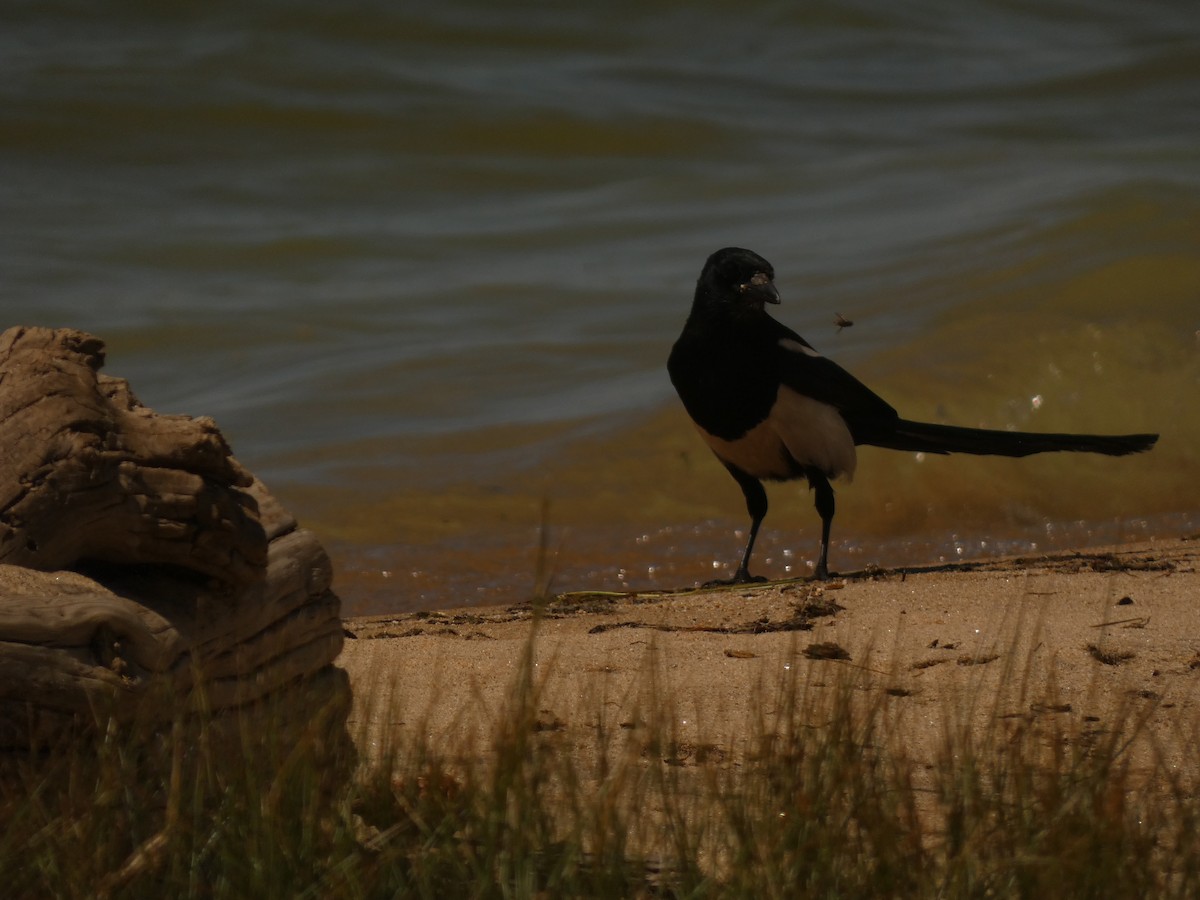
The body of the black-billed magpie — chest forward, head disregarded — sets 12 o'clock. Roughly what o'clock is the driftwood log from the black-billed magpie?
The driftwood log is roughly at 11 o'clock from the black-billed magpie.

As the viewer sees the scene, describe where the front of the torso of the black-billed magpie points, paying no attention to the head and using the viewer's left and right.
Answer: facing the viewer and to the left of the viewer
